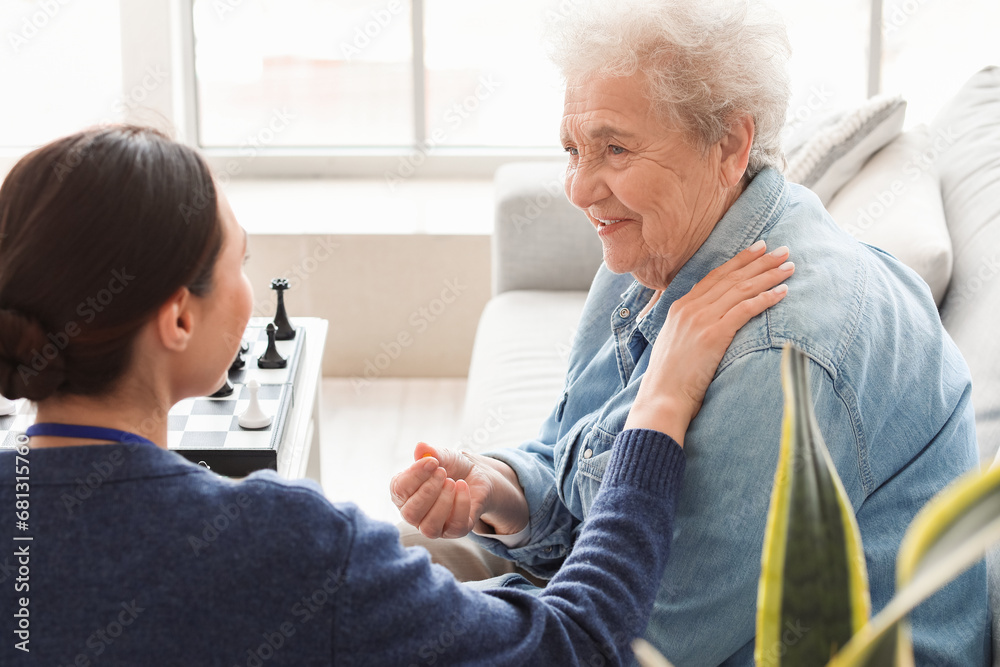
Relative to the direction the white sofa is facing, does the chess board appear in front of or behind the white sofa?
in front

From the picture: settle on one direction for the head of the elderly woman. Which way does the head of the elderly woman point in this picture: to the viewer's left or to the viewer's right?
to the viewer's left

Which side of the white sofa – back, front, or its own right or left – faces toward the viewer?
left

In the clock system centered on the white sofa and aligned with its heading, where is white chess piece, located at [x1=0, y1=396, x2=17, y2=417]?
The white chess piece is roughly at 11 o'clock from the white sofa.

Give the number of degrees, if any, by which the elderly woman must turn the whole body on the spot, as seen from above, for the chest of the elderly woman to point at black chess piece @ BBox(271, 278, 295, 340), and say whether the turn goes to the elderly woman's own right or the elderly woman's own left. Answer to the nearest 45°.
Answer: approximately 45° to the elderly woman's own right

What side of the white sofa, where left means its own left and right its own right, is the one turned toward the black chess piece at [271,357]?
front

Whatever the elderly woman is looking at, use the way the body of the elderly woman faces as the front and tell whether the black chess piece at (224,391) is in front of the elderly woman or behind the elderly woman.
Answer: in front

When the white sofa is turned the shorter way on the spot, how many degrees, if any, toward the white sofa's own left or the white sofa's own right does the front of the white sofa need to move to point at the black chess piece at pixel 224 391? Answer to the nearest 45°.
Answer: approximately 45° to the white sofa's own left

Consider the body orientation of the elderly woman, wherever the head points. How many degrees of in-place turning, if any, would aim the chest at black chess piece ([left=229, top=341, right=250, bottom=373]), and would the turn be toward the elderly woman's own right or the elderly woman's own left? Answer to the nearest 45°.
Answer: approximately 45° to the elderly woman's own right

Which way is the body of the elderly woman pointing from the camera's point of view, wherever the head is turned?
to the viewer's left
